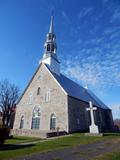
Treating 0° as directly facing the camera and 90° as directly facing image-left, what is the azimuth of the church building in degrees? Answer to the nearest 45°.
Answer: approximately 45°
